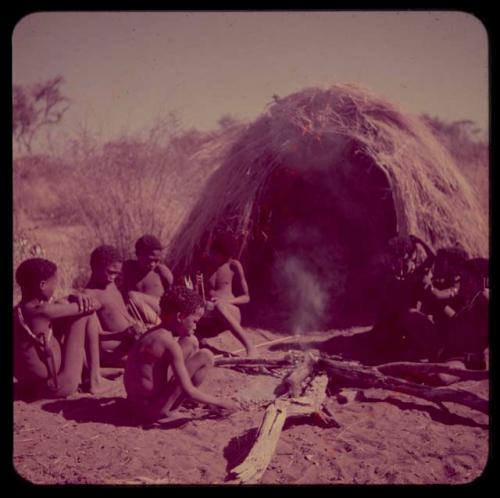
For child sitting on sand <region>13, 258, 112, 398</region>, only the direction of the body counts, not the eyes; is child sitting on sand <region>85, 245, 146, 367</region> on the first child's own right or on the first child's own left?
on the first child's own left

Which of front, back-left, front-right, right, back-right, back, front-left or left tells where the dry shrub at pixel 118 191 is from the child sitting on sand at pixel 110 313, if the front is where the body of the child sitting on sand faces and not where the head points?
back-left

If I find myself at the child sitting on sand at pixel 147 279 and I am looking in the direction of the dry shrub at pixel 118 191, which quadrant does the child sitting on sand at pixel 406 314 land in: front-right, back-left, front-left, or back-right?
back-right

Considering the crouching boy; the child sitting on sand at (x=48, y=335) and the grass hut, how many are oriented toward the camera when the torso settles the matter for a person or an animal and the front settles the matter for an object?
1

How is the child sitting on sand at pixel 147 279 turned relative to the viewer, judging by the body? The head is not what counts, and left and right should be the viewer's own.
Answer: facing the viewer and to the right of the viewer

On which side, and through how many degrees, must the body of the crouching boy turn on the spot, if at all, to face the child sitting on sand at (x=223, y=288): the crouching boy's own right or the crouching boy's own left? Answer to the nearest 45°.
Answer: approximately 90° to the crouching boy's own left

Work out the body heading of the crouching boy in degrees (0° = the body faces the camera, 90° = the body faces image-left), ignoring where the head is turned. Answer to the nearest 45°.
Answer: approximately 270°

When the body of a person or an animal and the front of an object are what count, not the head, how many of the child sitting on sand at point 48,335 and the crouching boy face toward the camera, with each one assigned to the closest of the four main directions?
0

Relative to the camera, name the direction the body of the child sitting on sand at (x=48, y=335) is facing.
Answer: to the viewer's right

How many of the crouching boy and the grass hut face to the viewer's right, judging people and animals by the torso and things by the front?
1

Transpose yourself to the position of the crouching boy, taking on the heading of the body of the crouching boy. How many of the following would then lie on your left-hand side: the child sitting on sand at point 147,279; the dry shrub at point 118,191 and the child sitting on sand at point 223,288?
3

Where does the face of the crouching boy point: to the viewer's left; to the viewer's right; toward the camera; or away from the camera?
to the viewer's right

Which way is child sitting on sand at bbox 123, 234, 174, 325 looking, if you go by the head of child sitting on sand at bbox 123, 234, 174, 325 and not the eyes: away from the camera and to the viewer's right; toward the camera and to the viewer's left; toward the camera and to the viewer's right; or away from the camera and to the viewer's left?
toward the camera and to the viewer's right

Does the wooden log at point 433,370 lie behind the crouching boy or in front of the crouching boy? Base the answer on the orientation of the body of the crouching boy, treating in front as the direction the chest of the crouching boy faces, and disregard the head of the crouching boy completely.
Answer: in front
